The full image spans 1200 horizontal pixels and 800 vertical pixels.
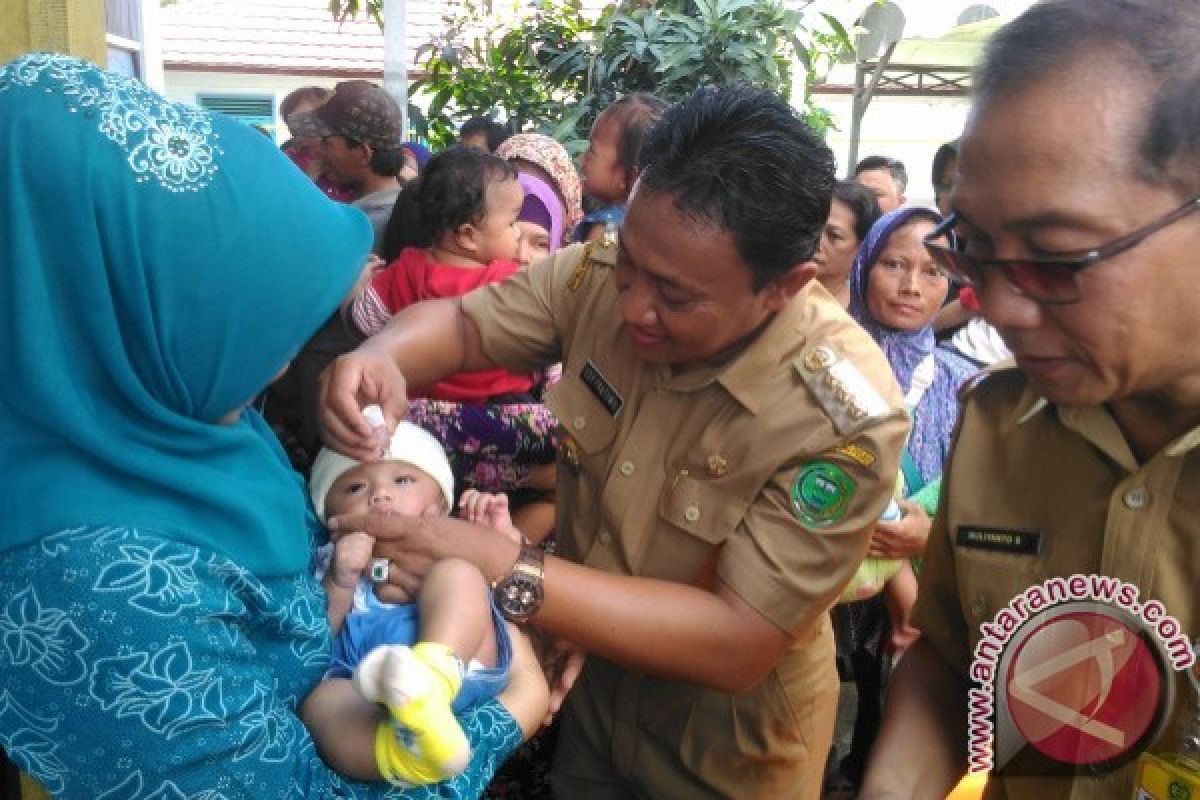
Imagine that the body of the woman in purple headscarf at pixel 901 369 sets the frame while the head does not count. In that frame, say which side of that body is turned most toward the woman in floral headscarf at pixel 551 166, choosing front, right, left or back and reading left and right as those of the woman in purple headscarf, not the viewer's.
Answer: right

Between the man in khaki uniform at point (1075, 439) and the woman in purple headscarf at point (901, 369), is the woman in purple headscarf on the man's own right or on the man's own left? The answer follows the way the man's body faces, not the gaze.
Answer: on the man's own right

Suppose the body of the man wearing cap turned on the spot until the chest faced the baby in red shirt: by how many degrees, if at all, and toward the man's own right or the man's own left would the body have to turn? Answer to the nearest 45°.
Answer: approximately 90° to the man's own left

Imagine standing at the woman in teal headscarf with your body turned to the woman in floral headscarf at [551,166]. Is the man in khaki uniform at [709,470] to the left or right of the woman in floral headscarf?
right

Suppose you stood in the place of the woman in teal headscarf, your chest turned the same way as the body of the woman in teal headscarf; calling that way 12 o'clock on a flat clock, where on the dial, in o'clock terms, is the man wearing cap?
The man wearing cap is roughly at 11 o'clock from the woman in teal headscarf.

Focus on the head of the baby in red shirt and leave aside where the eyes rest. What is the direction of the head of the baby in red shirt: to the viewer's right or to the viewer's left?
to the viewer's right

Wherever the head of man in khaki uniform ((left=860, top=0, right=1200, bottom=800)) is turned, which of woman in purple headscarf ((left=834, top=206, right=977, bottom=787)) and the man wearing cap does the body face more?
the man wearing cap
